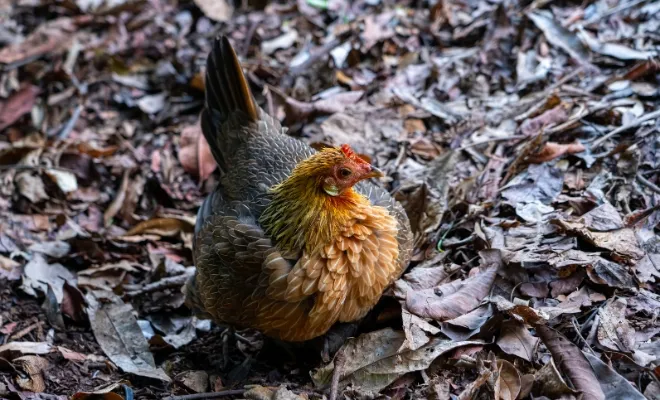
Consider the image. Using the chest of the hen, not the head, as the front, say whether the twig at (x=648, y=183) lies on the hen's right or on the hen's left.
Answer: on the hen's left

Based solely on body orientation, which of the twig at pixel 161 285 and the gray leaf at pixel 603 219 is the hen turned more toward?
the gray leaf

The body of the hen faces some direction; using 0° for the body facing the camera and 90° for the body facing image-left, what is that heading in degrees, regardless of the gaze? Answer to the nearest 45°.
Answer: approximately 315°

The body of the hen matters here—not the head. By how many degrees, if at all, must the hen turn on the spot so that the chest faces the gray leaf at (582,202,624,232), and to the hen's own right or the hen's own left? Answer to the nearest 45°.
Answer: approximately 45° to the hen's own left

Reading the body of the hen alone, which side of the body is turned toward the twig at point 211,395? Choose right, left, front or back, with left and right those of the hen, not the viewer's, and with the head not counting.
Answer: right

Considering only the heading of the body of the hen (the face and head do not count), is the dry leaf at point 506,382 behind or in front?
in front

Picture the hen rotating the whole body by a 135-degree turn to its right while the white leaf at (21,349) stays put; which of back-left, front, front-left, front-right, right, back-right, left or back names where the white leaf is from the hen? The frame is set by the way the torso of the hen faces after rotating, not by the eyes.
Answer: front

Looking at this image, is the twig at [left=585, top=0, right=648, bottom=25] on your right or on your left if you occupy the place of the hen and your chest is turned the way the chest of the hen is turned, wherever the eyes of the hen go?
on your left

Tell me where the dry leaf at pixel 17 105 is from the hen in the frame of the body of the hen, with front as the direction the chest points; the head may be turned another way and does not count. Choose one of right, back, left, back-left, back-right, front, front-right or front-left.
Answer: back

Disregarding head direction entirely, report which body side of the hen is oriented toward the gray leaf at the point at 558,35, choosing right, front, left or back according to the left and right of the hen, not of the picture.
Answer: left

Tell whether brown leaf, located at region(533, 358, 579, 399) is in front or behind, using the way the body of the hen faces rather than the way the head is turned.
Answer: in front

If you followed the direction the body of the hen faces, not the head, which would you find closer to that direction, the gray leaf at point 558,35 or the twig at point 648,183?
the twig

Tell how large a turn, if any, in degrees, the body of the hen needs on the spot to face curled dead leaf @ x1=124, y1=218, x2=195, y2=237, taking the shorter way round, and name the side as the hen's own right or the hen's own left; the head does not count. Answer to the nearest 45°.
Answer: approximately 180°

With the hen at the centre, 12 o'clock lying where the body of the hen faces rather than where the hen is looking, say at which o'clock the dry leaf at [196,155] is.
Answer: The dry leaf is roughly at 7 o'clock from the hen.

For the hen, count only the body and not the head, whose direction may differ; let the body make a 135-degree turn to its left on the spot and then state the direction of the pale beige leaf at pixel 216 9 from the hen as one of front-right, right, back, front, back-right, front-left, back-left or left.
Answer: front

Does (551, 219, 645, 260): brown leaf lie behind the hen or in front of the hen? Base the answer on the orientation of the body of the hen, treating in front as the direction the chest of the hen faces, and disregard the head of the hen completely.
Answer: in front
